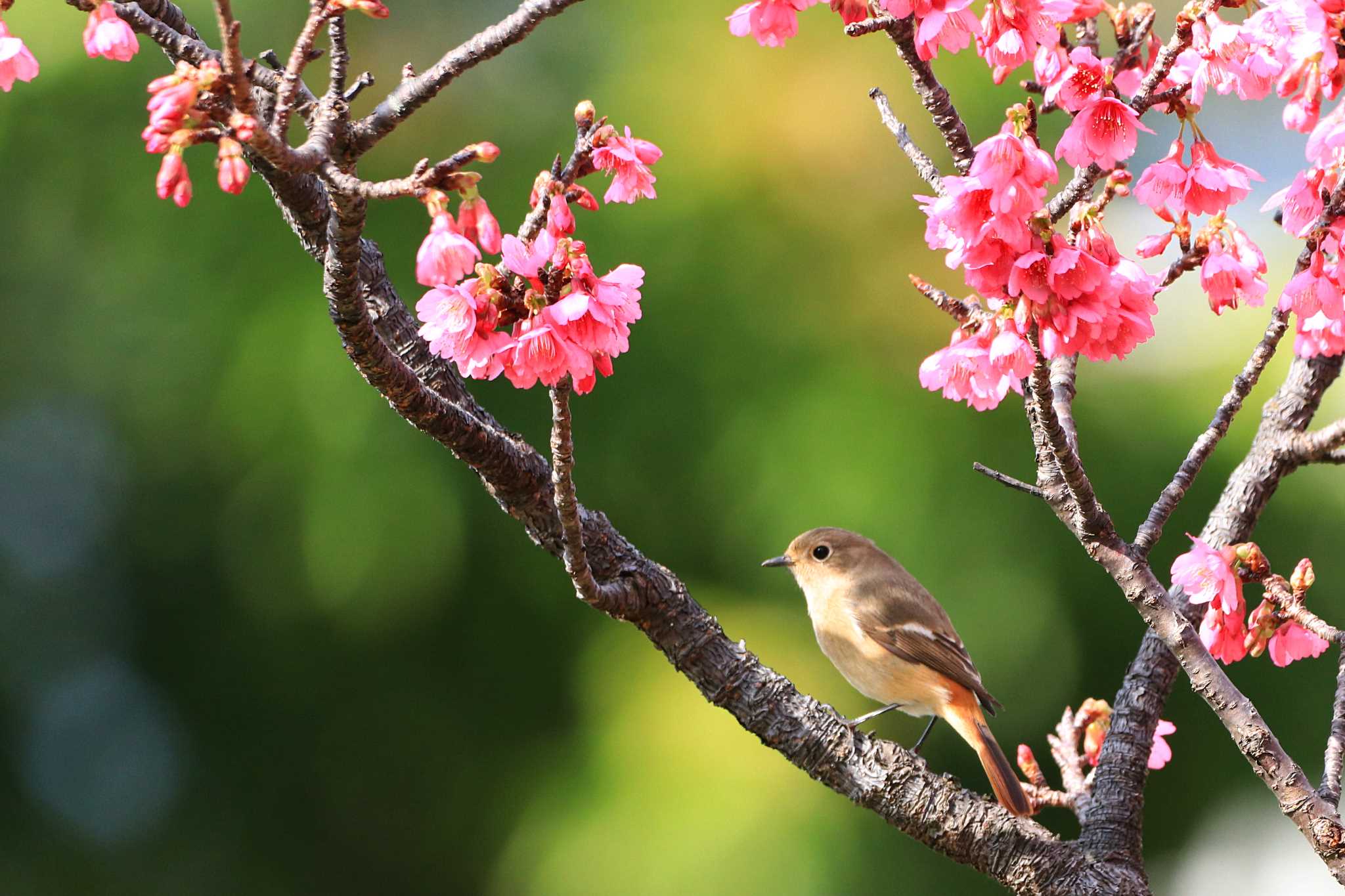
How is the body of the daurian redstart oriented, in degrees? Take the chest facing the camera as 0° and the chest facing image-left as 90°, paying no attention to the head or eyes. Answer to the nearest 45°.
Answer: approximately 90°

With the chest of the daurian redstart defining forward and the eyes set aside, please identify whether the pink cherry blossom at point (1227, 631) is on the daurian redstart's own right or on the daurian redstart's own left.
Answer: on the daurian redstart's own left
